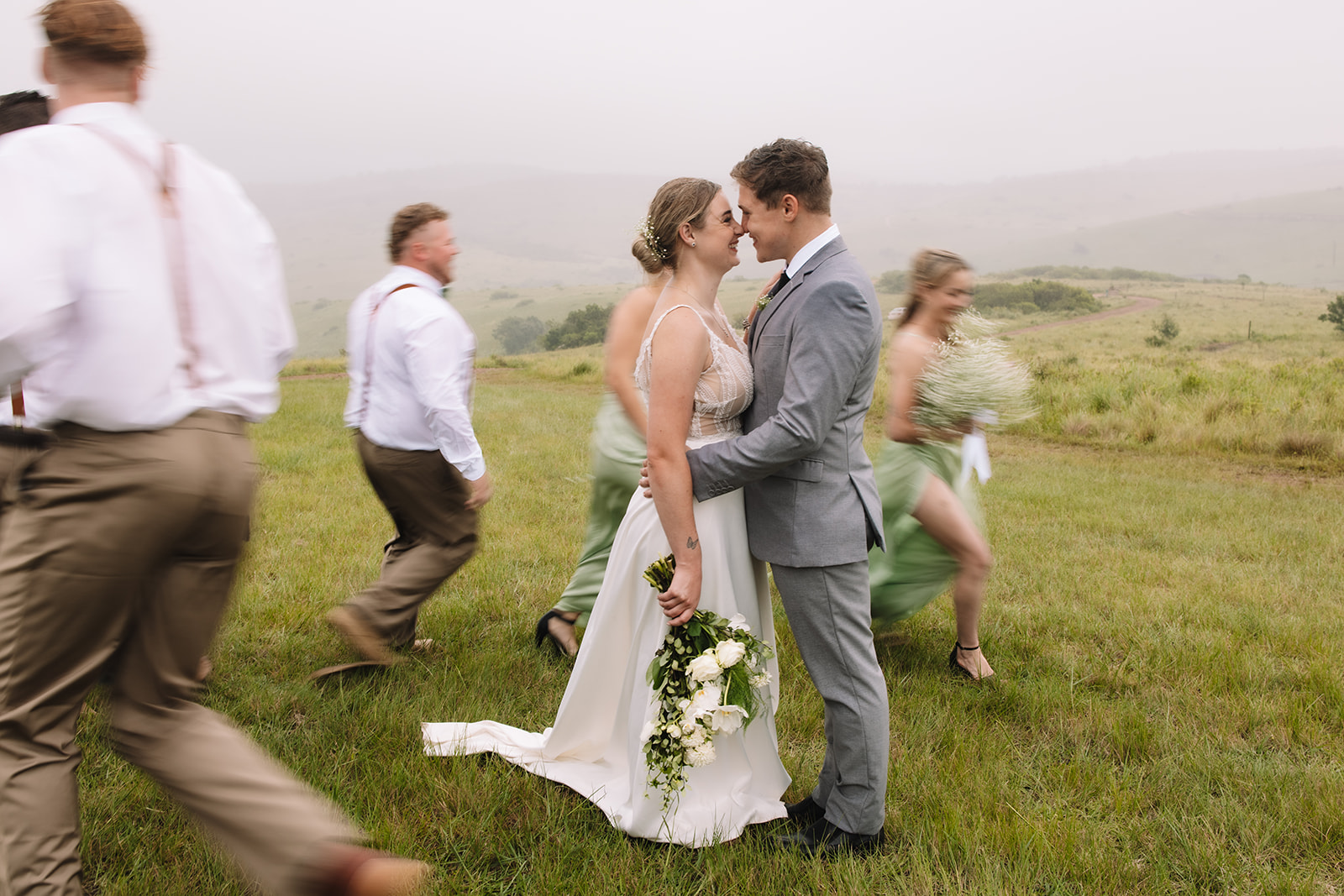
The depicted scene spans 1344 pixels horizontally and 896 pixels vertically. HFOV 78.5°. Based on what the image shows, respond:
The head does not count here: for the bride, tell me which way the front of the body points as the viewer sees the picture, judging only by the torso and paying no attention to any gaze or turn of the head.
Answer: to the viewer's right

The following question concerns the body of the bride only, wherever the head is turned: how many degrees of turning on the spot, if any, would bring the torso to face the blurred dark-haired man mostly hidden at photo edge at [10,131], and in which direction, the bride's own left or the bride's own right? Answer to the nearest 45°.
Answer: approximately 180°

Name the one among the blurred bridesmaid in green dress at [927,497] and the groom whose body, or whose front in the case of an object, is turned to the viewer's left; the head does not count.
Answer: the groom

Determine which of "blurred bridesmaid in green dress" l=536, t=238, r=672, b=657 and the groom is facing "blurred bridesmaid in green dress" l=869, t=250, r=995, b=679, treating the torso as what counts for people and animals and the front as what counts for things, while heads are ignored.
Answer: "blurred bridesmaid in green dress" l=536, t=238, r=672, b=657

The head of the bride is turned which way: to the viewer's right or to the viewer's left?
to the viewer's right

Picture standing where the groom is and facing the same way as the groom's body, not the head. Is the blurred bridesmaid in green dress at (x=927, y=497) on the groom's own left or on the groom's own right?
on the groom's own right

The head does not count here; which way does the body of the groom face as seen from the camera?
to the viewer's left

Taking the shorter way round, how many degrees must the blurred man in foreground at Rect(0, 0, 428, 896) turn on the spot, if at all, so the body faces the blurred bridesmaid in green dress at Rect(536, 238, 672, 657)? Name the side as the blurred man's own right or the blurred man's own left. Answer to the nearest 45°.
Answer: approximately 90° to the blurred man's own right

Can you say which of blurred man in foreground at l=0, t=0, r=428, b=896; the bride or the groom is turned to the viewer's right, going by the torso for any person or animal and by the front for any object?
the bride

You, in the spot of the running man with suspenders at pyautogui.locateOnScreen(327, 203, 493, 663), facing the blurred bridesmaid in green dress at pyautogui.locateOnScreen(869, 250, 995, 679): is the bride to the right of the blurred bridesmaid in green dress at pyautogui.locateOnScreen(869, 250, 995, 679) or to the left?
right
